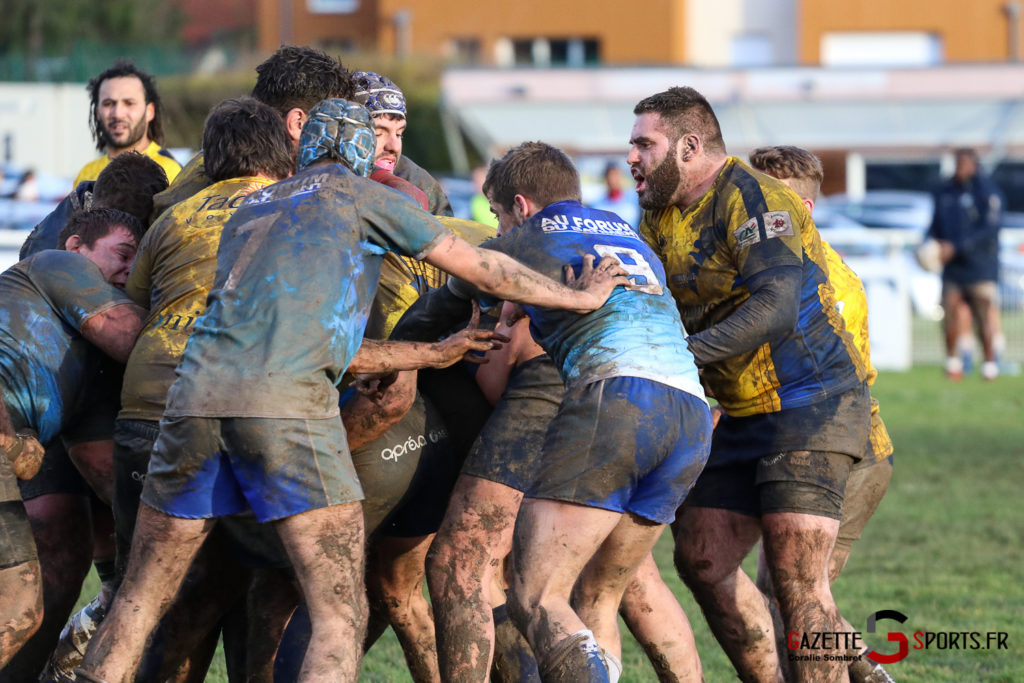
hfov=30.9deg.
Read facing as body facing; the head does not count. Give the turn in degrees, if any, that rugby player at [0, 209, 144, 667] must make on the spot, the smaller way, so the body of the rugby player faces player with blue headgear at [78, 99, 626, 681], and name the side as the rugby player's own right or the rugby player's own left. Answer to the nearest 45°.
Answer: approximately 45° to the rugby player's own right

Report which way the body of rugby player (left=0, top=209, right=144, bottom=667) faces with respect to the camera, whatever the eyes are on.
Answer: to the viewer's right

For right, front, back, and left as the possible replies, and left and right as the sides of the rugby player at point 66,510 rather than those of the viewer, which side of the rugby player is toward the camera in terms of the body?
right

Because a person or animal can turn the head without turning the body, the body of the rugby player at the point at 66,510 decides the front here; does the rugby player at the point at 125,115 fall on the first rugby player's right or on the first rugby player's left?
on the first rugby player's left

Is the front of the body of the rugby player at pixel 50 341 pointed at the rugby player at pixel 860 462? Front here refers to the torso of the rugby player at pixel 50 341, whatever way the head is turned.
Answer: yes

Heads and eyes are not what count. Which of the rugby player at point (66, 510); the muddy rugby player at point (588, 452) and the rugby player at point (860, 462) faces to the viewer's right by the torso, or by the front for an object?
the rugby player at point (66, 510)

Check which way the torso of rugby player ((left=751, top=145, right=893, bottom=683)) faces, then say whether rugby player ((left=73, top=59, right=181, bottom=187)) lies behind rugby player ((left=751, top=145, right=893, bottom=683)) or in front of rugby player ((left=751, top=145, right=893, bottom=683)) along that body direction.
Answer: in front

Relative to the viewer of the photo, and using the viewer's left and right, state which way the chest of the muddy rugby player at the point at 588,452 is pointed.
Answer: facing away from the viewer and to the left of the viewer

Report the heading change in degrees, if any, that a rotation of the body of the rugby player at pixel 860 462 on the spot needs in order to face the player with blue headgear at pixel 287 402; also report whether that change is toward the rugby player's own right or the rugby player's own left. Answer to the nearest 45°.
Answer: approximately 45° to the rugby player's own left

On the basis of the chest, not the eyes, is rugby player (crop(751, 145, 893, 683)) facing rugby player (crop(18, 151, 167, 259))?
yes

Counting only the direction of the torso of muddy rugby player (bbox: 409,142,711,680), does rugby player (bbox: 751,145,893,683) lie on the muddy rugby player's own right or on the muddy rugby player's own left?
on the muddy rugby player's own right

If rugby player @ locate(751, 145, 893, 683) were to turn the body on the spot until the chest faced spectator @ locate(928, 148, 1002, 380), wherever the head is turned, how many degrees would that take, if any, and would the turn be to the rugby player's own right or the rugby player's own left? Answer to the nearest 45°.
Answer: approximately 90° to the rugby player's own right

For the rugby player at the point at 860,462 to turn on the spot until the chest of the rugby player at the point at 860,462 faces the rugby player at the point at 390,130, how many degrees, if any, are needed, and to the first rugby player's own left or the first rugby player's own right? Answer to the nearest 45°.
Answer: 0° — they already face them

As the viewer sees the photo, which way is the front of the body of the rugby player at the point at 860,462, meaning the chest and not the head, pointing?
to the viewer's left

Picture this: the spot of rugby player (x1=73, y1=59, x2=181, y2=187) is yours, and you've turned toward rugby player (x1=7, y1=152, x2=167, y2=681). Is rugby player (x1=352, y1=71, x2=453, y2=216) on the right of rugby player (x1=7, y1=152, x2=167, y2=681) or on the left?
left

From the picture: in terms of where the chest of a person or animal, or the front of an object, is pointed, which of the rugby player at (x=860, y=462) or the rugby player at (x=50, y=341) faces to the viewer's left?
the rugby player at (x=860, y=462)
